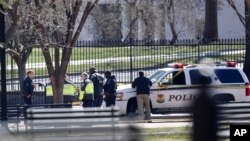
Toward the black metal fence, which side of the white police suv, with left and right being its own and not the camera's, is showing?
right

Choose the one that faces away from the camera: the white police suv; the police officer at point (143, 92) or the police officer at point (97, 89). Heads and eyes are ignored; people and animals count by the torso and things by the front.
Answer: the police officer at point (143, 92)

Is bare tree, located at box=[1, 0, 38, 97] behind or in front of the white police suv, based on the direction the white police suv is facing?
in front

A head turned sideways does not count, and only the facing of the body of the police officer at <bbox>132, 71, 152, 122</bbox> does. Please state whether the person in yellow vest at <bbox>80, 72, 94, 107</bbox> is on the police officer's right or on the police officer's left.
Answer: on the police officer's left

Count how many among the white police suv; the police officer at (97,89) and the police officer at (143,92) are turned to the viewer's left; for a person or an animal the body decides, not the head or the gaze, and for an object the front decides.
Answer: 2

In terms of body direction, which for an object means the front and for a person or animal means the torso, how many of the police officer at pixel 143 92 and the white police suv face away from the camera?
1

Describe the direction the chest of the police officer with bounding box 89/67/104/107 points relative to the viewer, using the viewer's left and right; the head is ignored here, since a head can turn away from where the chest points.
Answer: facing to the left of the viewer

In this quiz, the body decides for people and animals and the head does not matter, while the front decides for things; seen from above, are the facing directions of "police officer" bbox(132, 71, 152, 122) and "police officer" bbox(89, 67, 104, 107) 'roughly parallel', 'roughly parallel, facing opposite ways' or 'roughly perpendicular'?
roughly perpendicular

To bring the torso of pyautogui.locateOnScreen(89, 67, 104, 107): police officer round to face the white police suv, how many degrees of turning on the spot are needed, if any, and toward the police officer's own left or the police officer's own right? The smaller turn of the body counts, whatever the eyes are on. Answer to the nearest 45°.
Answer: approximately 180°

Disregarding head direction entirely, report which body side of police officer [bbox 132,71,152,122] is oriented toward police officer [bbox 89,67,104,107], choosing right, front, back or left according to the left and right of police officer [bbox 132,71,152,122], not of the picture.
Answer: left

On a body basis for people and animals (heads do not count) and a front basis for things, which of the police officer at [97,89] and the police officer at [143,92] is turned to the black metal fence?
the police officer at [143,92]

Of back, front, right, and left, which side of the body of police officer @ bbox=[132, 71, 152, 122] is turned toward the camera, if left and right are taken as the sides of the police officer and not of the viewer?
back

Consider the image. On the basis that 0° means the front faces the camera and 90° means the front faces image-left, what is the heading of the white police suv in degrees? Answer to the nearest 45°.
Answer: approximately 90°

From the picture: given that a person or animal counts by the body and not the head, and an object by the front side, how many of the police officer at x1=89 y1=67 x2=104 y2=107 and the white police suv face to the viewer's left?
2
